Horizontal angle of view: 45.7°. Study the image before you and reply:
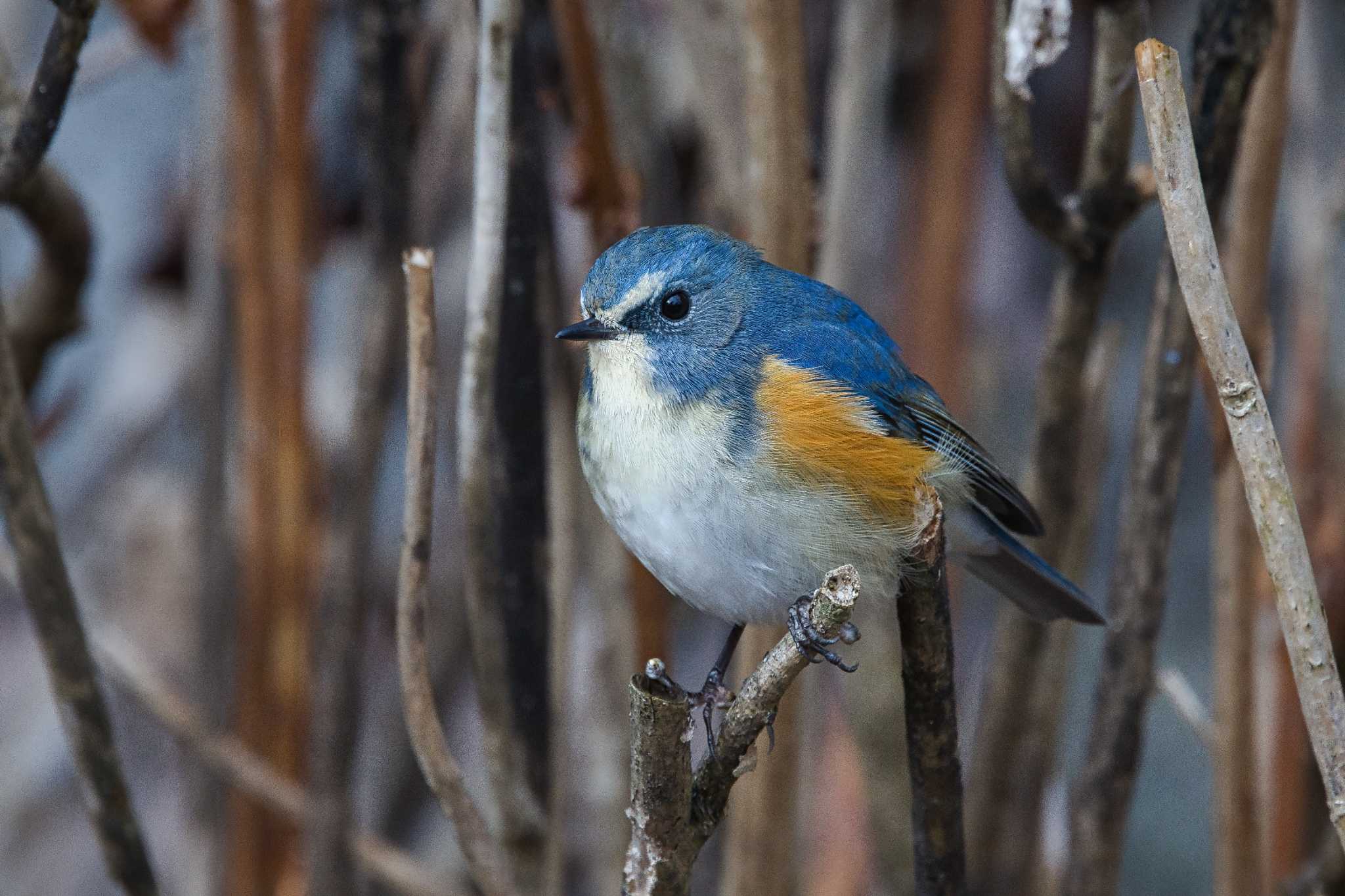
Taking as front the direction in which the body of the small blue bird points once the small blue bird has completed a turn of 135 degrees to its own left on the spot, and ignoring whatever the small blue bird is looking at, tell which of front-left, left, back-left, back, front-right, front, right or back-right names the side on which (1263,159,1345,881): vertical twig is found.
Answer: front-left

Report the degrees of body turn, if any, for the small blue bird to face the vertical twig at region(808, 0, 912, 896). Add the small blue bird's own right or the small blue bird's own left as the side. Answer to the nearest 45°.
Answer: approximately 135° to the small blue bird's own right

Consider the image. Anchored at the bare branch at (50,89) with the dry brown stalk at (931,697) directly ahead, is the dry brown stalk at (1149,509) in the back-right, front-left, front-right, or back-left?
front-left

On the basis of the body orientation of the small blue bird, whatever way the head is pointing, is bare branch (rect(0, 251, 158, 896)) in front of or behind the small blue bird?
in front

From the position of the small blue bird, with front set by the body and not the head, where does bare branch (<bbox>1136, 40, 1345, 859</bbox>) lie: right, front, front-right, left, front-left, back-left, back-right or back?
left

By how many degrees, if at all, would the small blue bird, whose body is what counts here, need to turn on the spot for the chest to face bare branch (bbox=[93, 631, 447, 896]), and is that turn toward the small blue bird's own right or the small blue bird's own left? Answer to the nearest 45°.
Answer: approximately 90° to the small blue bird's own right

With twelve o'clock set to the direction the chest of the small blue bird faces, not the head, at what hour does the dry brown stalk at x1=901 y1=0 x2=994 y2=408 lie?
The dry brown stalk is roughly at 5 o'clock from the small blue bird.

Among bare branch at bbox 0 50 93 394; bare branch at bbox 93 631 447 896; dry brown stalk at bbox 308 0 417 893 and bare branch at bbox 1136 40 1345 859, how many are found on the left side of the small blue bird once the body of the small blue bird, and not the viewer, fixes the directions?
1

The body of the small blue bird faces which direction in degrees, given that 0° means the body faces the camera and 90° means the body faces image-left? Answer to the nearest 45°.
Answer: approximately 45°

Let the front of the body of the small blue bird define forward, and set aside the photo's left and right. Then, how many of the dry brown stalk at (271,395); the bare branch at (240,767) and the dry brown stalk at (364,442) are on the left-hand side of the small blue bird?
0

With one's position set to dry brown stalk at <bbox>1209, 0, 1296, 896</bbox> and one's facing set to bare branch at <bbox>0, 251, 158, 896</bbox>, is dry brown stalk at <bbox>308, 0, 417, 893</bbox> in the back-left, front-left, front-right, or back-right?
front-right

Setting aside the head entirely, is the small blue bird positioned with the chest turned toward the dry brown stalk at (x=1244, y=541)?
no
